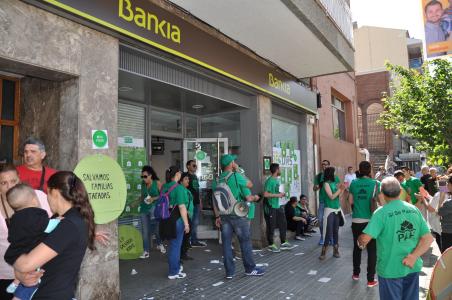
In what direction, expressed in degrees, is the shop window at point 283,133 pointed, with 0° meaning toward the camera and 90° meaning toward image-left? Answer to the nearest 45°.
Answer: approximately 315°

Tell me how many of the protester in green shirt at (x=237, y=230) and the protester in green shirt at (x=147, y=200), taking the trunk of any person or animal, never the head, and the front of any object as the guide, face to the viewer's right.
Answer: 1

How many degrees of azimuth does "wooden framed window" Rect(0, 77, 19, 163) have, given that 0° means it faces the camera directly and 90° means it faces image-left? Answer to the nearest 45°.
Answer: approximately 315°

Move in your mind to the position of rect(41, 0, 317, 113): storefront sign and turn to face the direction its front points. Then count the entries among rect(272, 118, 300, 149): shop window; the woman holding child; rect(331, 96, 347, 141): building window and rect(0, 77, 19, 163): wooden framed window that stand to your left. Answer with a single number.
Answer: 2

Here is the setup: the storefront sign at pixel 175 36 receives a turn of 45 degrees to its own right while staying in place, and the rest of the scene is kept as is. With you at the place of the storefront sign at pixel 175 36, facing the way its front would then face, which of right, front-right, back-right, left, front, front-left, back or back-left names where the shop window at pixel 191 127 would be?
back

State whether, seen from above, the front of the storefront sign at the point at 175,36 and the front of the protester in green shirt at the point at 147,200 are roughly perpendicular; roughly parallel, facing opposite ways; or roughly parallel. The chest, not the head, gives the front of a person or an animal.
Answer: roughly perpendicular

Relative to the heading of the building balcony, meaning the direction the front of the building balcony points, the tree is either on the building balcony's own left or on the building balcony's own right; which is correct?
on the building balcony's own left

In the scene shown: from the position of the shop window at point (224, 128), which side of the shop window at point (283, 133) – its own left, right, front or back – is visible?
right

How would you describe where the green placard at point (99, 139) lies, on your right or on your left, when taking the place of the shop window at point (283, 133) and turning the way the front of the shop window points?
on your right

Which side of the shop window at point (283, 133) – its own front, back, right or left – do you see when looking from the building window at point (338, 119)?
left

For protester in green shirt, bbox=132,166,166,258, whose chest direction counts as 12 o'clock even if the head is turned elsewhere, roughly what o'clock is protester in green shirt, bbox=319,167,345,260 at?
protester in green shirt, bbox=319,167,345,260 is roughly at 8 o'clock from protester in green shirt, bbox=132,166,166,258.
